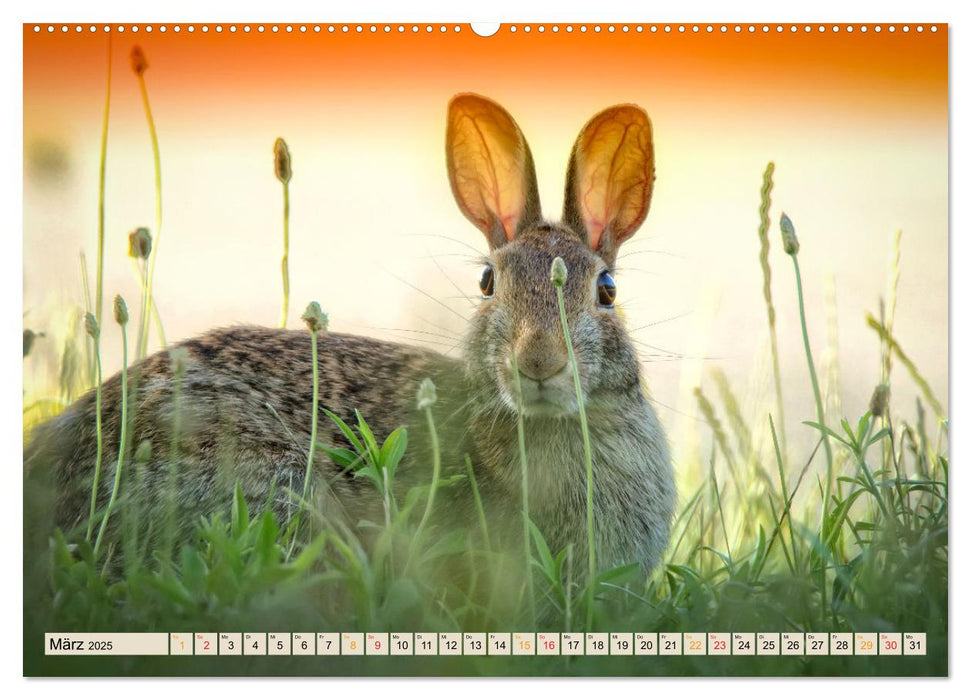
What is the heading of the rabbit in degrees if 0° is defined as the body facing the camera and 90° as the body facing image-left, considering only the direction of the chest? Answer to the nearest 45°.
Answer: approximately 315°
